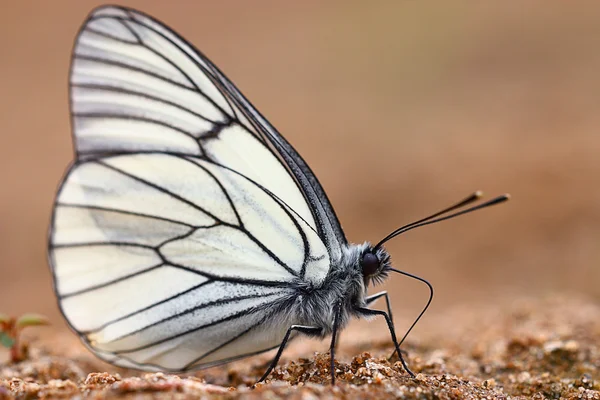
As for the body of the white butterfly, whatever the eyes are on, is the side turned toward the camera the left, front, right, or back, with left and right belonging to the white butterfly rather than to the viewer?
right

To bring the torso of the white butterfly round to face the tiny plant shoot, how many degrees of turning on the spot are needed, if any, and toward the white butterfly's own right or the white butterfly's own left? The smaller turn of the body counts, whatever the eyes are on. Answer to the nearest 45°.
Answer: approximately 135° to the white butterfly's own left
